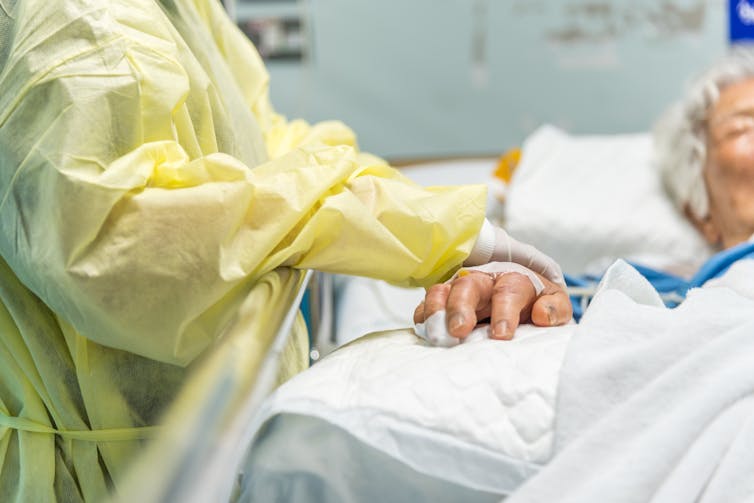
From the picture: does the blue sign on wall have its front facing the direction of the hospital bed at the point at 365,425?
yes

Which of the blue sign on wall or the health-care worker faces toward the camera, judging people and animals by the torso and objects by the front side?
the blue sign on wall

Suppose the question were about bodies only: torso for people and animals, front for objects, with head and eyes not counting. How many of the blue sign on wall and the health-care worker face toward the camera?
1

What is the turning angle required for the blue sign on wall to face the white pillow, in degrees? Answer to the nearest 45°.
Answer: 0° — it already faces it

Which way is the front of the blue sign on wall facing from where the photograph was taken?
facing the viewer

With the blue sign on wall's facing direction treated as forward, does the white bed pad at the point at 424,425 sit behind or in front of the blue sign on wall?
in front

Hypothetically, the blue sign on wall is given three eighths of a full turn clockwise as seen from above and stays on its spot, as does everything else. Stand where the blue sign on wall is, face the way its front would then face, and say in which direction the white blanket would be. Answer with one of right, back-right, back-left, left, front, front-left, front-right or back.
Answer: back-left

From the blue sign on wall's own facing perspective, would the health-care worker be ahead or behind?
ahead

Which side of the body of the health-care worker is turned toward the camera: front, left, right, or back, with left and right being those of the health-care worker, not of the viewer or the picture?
right

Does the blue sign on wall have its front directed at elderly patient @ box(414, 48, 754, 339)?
yes
